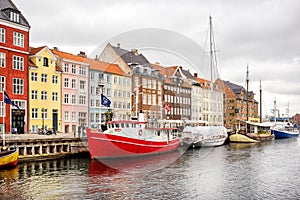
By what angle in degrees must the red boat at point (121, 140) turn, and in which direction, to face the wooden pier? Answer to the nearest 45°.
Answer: approximately 45° to its right

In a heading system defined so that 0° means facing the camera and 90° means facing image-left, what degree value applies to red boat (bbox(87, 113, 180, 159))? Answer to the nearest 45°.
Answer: approximately 45°
